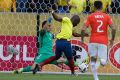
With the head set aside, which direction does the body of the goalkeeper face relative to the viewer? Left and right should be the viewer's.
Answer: facing to the right of the viewer

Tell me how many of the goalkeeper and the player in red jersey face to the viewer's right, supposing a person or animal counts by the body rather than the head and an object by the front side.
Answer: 1
